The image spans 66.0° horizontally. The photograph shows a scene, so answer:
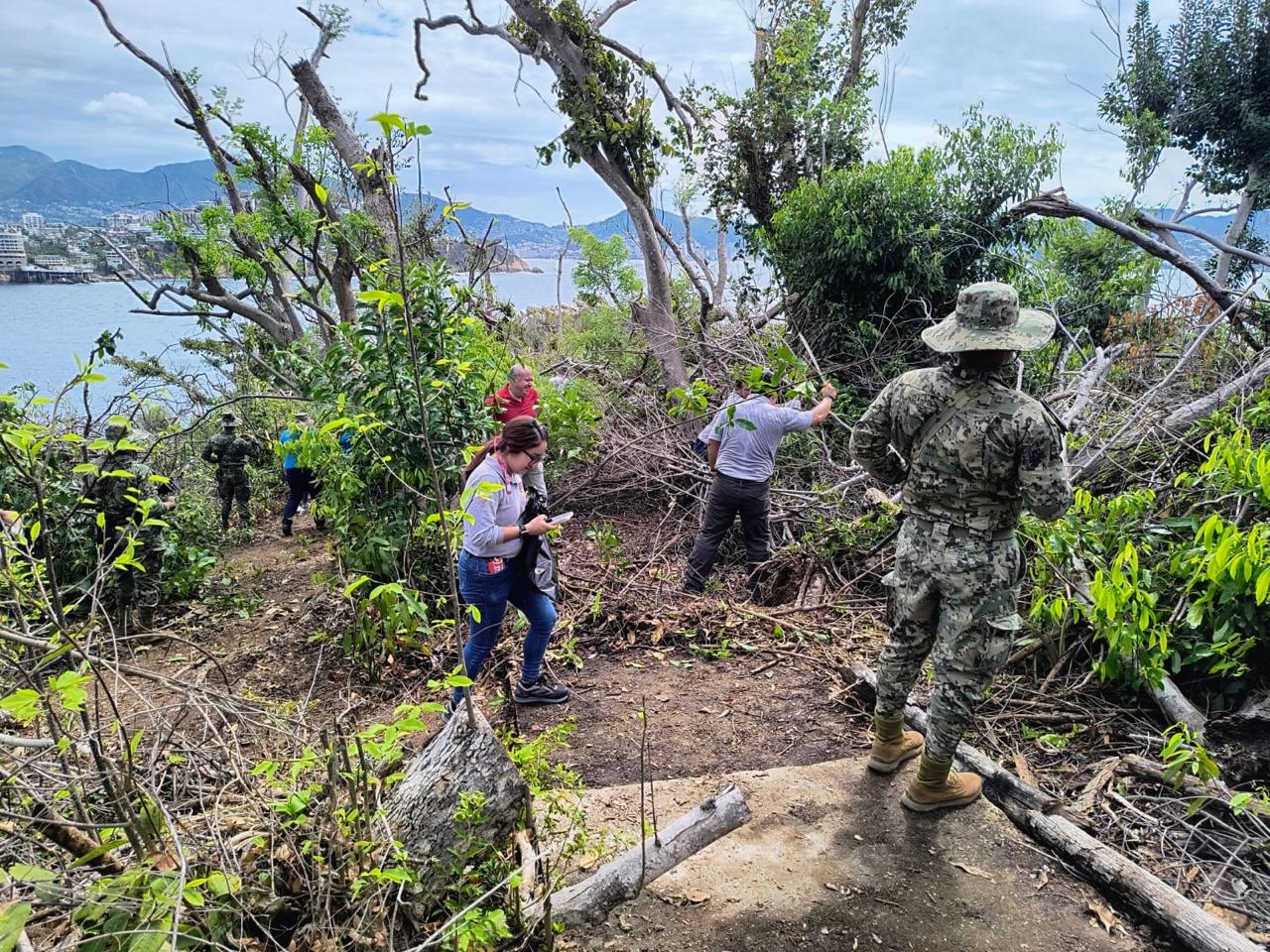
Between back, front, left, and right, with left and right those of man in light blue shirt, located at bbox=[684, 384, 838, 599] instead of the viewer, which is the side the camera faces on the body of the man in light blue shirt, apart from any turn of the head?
back

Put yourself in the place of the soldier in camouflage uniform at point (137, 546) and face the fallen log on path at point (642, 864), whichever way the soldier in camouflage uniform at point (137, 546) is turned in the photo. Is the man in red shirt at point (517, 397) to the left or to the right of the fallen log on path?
left

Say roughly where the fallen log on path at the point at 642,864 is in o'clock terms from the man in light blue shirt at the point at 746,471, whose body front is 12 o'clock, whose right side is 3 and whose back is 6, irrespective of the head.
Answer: The fallen log on path is roughly at 6 o'clock from the man in light blue shirt.

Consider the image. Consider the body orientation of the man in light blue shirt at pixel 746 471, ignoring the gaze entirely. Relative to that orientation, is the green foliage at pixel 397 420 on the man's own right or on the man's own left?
on the man's own left

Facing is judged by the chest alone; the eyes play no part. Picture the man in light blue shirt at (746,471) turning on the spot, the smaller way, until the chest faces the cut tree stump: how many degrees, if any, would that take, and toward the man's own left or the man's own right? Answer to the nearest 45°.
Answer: approximately 180°

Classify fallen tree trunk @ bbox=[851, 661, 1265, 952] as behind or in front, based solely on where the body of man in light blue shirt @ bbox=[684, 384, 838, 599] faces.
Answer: behind

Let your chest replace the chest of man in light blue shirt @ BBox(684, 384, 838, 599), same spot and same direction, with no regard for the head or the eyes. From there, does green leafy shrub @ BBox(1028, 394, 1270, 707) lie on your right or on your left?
on your right

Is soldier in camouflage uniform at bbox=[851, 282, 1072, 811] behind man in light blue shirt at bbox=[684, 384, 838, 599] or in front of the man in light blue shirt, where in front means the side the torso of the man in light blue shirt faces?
behind

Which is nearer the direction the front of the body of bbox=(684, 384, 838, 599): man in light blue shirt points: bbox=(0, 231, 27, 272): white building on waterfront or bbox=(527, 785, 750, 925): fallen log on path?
the white building on waterfront

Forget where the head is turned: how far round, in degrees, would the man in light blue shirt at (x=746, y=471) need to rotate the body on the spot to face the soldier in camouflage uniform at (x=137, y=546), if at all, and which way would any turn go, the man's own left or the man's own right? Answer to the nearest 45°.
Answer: approximately 90° to the man's own left
